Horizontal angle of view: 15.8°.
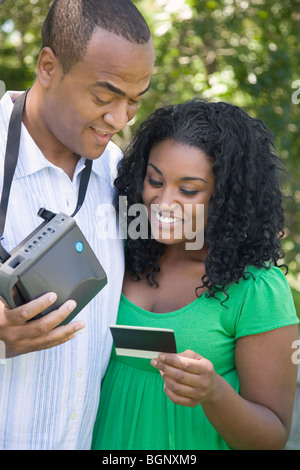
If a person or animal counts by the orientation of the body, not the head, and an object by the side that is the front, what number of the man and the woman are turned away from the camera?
0

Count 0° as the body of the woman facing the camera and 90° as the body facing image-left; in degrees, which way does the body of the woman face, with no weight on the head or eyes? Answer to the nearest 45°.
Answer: approximately 45°

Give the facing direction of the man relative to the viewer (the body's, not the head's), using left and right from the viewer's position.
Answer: facing the viewer and to the right of the viewer
